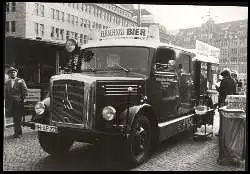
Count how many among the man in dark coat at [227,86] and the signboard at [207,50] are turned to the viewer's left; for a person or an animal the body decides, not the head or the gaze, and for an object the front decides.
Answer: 1

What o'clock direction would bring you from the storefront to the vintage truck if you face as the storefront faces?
The vintage truck is roughly at 1 o'clock from the storefront.

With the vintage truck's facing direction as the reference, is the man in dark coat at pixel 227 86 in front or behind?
behind

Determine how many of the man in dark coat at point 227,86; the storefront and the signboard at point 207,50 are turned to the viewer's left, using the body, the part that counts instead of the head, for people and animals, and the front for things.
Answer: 1

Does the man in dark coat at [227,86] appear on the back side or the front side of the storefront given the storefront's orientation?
on the front side

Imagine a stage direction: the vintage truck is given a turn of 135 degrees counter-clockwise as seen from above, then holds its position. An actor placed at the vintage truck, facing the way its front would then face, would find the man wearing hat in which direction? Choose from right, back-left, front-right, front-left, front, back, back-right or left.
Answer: back-left

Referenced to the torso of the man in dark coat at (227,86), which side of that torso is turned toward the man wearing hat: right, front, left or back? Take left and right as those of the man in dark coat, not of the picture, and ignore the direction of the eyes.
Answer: front

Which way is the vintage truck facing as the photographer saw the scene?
facing the viewer and to the left of the viewer

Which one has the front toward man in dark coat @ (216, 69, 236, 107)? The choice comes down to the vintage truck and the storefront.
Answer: the storefront

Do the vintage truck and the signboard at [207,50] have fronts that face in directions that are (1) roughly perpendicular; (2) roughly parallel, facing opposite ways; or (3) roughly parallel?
roughly perpendicular

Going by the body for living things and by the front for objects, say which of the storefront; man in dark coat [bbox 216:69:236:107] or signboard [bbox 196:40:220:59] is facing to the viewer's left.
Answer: the man in dark coat

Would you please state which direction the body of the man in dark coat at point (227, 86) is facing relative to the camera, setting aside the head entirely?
to the viewer's left

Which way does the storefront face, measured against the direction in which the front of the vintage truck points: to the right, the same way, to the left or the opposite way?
to the left

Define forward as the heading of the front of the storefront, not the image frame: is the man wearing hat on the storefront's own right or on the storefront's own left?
on the storefront's own right
